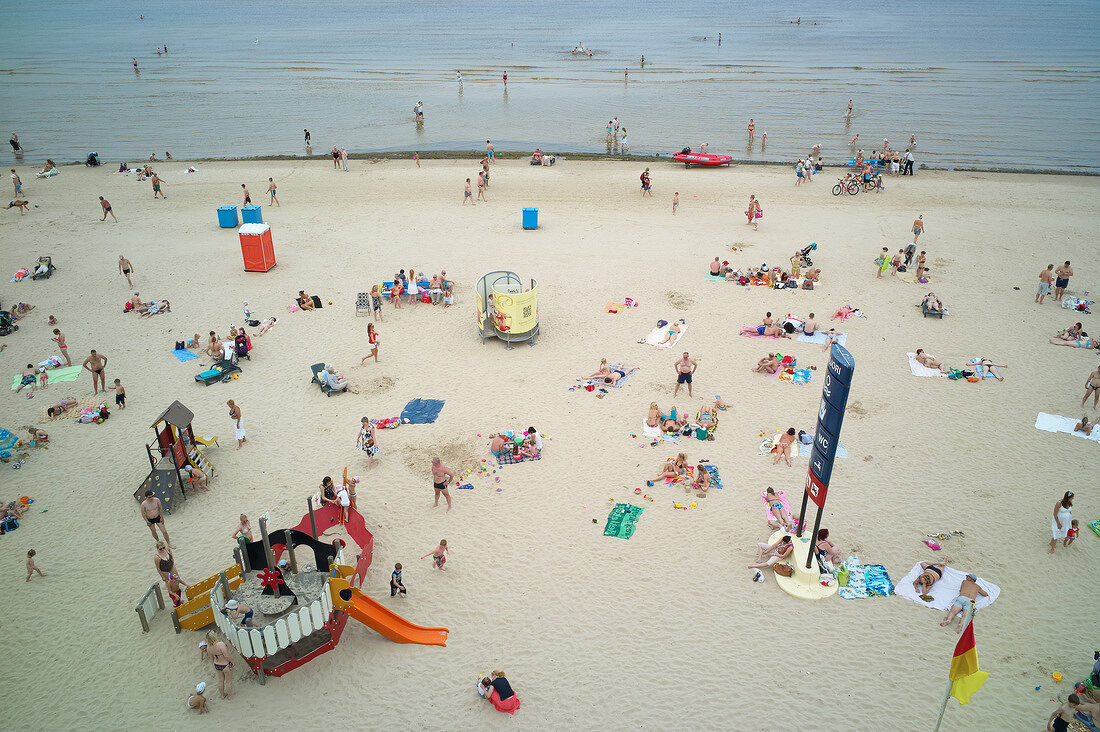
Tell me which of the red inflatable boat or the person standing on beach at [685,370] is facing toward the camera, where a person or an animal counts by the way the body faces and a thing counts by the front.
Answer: the person standing on beach

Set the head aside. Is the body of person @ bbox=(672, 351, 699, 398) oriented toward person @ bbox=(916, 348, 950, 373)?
no

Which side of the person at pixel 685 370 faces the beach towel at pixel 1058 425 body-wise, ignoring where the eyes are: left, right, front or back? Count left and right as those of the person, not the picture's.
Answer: left

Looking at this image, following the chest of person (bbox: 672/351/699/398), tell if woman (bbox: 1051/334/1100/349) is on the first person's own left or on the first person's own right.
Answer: on the first person's own left

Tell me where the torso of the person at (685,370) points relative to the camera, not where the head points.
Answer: toward the camera

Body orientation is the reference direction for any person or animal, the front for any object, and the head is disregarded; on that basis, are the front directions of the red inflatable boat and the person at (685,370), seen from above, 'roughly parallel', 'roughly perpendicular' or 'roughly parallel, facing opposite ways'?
roughly perpendicular

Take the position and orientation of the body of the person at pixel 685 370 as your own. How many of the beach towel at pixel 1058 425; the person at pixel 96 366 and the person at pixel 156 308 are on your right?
2

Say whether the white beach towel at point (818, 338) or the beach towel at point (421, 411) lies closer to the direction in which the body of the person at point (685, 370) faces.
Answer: the beach towel

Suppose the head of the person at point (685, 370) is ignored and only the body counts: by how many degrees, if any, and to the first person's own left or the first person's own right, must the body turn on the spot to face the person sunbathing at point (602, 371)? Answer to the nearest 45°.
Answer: approximately 90° to the first person's own right

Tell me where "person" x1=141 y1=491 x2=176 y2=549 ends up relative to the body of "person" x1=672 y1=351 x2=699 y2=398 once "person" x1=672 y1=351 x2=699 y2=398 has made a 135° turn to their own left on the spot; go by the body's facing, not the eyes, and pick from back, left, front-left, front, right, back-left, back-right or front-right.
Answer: back

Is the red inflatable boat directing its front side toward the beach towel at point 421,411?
no
